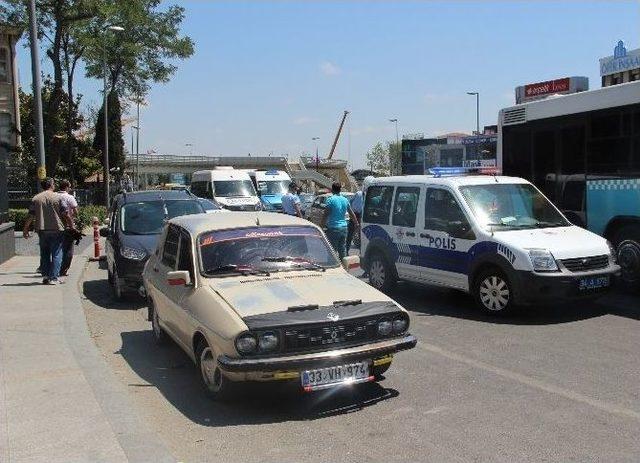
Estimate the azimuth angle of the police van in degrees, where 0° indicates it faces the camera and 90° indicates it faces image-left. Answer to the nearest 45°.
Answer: approximately 315°

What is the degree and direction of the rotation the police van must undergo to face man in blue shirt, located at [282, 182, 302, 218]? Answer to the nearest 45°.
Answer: approximately 180°

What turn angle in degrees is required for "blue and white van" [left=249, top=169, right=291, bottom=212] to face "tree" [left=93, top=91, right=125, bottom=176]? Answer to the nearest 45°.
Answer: approximately 135° to its right

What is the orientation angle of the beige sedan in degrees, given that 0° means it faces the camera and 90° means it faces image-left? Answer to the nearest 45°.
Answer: approximately 315°

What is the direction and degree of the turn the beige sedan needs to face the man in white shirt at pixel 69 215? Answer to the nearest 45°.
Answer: approximately 180°
